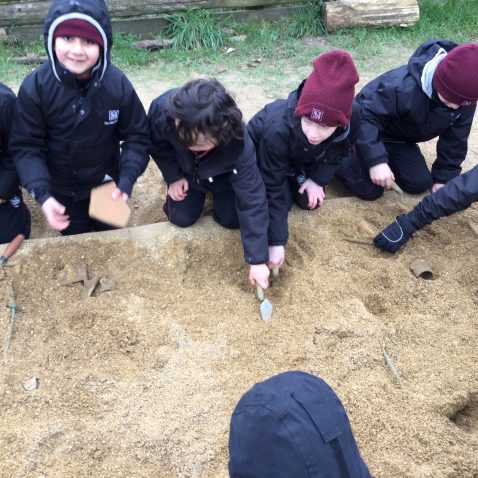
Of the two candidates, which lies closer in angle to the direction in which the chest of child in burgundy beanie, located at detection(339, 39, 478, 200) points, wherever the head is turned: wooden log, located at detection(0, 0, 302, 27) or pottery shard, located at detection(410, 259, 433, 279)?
the pottery shard

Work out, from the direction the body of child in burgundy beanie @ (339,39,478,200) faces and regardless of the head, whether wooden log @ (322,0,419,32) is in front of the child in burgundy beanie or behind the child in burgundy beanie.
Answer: behind

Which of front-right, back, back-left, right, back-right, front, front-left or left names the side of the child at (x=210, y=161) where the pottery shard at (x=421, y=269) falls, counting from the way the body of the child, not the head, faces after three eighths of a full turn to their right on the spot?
back-right

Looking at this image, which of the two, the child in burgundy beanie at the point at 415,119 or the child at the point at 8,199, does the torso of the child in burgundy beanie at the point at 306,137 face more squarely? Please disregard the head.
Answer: the child

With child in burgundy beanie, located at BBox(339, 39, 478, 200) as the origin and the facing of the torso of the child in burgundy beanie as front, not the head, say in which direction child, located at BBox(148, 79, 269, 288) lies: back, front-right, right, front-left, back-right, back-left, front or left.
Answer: right

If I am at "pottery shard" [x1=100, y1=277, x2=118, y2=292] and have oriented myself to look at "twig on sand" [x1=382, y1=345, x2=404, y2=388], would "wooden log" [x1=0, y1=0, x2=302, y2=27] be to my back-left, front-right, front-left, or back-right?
back-left

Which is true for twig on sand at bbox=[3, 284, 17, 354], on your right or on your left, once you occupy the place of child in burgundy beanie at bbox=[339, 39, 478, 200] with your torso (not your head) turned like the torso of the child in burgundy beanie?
on your right

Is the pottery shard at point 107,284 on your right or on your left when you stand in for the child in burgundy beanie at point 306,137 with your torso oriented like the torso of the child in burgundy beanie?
on your right

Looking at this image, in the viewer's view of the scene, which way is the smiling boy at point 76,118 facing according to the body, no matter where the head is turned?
toward the camera

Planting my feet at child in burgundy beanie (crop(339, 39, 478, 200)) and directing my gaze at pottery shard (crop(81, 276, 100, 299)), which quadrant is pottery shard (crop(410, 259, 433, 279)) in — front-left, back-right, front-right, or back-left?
front-left

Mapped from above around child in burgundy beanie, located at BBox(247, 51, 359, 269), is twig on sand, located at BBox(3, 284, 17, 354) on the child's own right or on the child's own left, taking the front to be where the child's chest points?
on the child's own right

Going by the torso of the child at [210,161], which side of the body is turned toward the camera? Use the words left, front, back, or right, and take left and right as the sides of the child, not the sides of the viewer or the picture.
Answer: front

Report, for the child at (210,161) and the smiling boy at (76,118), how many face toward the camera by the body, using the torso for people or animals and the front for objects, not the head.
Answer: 2

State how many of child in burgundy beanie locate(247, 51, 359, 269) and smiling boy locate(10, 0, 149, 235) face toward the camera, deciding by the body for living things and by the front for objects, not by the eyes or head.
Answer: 2

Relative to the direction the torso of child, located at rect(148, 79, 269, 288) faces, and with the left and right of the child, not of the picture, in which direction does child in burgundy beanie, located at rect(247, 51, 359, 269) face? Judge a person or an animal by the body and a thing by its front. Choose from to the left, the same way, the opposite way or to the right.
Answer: the same way

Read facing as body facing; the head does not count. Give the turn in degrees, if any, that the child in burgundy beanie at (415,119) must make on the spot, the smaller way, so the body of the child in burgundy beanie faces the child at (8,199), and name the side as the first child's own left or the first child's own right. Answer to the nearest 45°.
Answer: approximately 90° to the first child's own right
